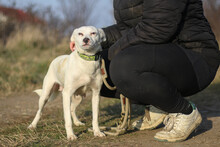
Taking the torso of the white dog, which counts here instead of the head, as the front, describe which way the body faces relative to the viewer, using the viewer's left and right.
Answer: facing the viewer and to the right of the viewer
